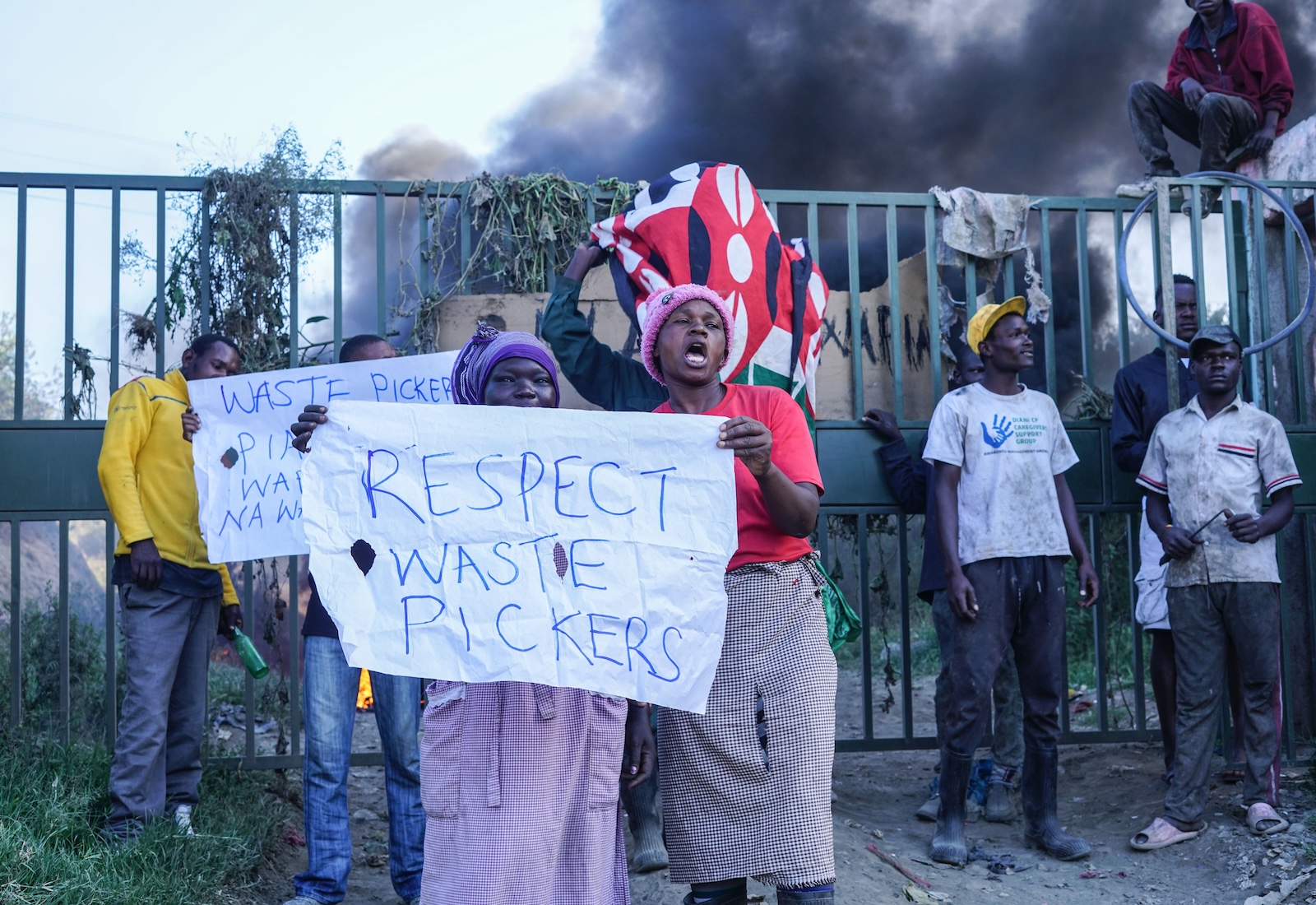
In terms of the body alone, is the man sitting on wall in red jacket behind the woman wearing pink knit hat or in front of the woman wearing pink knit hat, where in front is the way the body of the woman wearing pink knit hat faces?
behind

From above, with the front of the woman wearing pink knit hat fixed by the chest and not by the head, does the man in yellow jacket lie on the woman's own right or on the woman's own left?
on the woman's own right

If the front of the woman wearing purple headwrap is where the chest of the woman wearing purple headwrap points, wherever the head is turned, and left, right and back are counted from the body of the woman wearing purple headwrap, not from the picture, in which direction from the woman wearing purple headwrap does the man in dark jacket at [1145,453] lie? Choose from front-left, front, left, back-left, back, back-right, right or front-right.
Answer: back-left

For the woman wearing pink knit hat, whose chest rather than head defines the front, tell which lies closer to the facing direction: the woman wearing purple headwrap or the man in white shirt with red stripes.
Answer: the woman wearing purple headwrap

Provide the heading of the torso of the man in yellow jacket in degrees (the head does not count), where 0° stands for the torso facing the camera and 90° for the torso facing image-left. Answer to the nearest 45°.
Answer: approximately 315°

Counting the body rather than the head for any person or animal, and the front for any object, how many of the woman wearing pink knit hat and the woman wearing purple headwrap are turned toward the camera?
2
